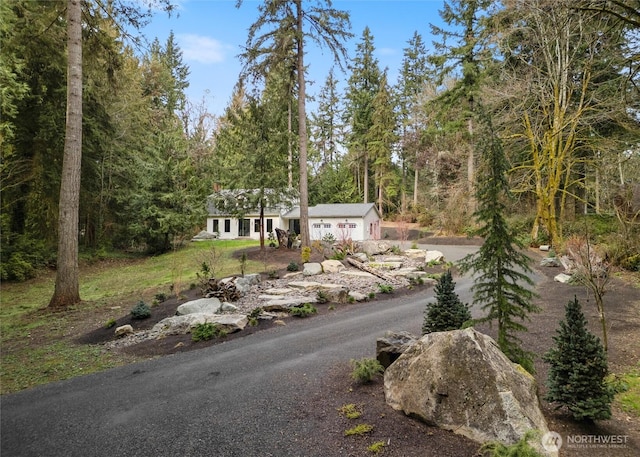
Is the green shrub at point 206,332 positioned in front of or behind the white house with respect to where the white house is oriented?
in front

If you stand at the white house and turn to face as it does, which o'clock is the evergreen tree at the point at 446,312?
The evergreen tree is roughly at 12 o'clock from the white house.

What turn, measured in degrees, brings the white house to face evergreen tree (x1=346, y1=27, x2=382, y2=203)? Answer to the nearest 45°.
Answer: approximately 135° to its left

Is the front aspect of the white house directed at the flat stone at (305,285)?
yes

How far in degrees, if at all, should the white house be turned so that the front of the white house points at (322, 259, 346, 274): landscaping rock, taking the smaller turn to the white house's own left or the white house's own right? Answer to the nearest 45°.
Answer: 0° — it already faces it

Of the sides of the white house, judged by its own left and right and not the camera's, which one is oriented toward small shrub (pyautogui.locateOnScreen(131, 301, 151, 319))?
front

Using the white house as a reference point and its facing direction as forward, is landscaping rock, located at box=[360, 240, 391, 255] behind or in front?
in front

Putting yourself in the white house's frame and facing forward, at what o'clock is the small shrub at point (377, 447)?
The small shrub is roughly at 12 o'clock from the white house.

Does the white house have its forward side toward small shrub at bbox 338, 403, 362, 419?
yes

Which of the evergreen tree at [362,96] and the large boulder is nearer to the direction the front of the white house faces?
the large boulder

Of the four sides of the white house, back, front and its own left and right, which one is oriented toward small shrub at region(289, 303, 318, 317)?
front

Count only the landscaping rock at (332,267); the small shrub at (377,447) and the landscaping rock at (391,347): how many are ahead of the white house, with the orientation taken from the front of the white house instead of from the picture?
3

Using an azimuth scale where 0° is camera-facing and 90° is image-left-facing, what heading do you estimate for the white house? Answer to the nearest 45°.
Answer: approximately 0°
